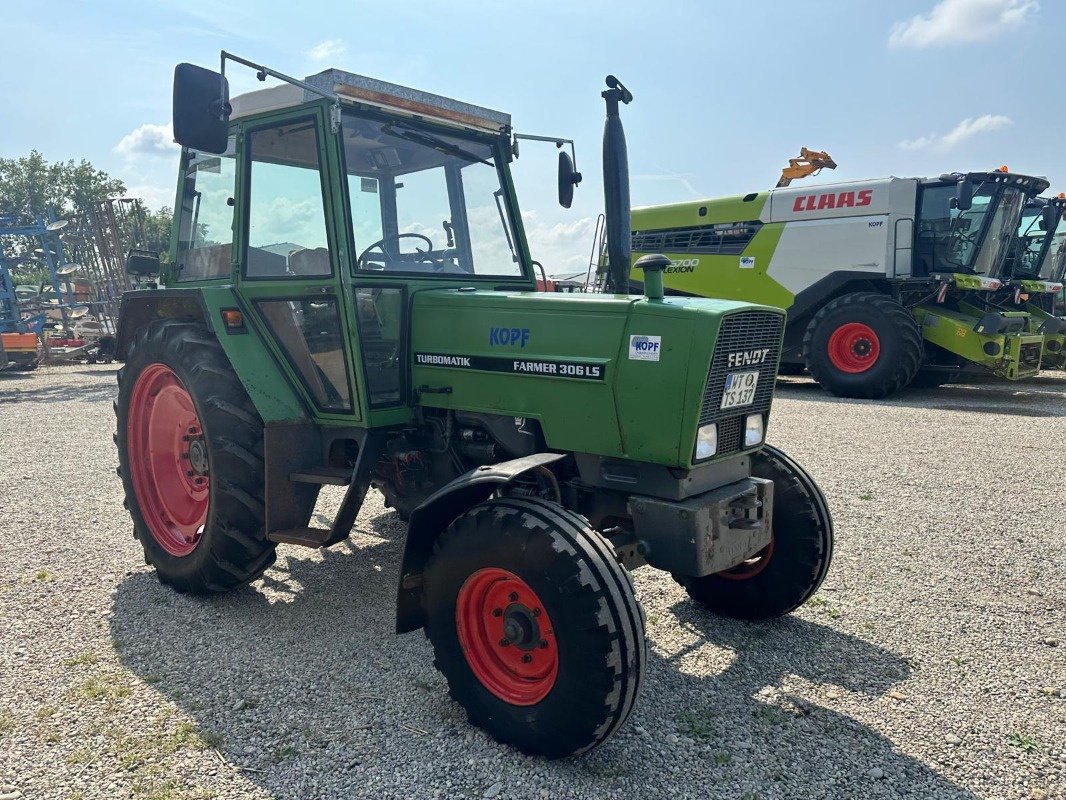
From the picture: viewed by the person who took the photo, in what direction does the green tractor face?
facing the viewer and to the right of the viewer

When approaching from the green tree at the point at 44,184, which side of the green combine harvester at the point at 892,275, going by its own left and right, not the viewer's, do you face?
back

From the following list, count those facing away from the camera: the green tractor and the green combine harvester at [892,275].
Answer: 0

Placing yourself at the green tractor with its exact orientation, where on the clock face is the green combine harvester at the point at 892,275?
The green combine harvester is roughly at 9 o'clock from the green tractor.

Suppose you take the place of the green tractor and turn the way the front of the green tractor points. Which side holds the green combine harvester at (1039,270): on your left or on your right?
on your left
